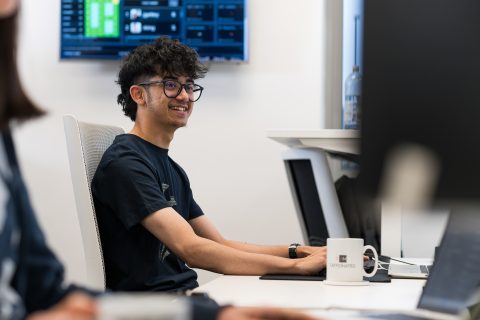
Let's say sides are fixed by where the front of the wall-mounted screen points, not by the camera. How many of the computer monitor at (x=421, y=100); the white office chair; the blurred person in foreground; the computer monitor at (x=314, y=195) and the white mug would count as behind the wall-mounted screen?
0

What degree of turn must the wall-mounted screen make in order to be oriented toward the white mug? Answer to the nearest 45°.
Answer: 0° — it already faces it

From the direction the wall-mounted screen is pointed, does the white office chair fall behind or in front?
in front

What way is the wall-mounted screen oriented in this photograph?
toward the camera

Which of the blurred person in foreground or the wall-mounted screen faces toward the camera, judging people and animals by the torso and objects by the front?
the wall-mounted screen

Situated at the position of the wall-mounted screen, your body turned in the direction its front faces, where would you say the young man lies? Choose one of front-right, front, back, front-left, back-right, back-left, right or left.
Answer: front

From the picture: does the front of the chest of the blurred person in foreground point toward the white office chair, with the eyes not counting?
no

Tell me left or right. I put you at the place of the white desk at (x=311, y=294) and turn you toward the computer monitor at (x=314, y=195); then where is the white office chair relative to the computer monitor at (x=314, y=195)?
left

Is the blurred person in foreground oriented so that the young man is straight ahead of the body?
no

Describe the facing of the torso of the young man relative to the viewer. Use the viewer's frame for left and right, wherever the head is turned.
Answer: facing the viewer and to the right of the viewer

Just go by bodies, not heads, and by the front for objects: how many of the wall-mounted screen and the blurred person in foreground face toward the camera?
1

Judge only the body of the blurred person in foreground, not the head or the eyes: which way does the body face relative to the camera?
to the viewer's right

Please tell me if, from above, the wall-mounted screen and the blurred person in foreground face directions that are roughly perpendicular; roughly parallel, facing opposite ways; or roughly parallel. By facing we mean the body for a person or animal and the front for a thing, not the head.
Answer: roughly perpendicular
